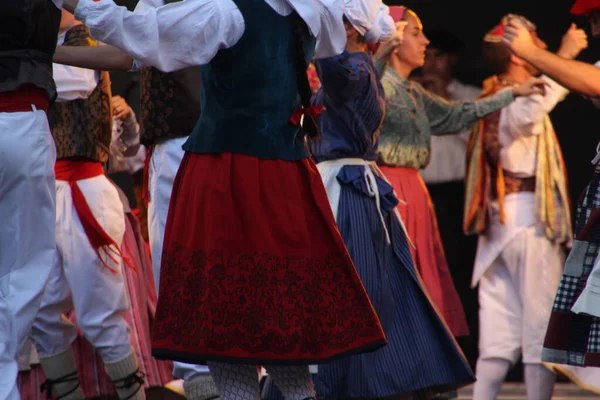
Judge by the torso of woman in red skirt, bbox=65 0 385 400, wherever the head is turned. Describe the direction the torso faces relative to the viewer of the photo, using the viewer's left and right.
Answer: facing away from the viewer and to the left of the viewer

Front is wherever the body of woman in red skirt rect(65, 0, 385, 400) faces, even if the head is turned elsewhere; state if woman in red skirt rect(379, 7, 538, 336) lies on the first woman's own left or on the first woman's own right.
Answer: on the first woman's own right
